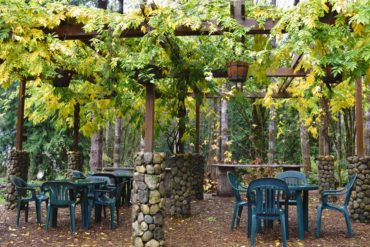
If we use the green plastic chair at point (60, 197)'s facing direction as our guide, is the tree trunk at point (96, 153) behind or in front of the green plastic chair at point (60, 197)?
in front

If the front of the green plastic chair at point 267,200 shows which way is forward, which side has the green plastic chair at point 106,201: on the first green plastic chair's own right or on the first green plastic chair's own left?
on the first green plastic chair's own left

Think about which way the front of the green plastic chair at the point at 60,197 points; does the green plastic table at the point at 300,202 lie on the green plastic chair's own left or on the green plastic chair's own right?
on the green plastic chair's own right

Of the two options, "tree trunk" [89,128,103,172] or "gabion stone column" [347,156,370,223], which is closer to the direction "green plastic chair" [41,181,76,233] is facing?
the tree trunk

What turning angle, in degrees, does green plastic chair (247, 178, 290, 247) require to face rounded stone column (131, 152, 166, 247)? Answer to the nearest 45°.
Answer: approximately 90° to its left

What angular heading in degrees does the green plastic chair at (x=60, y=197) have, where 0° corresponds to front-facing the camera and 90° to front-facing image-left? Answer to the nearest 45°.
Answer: approximately 180°

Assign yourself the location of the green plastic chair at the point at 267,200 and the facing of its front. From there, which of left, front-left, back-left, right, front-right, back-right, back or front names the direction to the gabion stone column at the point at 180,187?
front-left

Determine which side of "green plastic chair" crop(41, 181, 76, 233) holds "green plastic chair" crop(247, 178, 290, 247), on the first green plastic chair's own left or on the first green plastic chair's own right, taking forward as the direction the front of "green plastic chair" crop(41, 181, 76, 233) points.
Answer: on the first green plastic chair's own right

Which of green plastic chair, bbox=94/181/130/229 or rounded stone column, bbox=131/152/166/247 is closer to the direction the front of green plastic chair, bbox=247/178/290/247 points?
the green plastic chair

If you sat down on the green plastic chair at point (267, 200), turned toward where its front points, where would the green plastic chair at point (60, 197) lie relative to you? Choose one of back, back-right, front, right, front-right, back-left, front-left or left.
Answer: left

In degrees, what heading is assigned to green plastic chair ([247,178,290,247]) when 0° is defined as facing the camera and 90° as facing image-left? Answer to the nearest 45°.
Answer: approximately 180°

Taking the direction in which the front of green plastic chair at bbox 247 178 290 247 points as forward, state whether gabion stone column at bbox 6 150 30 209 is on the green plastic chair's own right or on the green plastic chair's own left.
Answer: on the green plastic chair's own left
